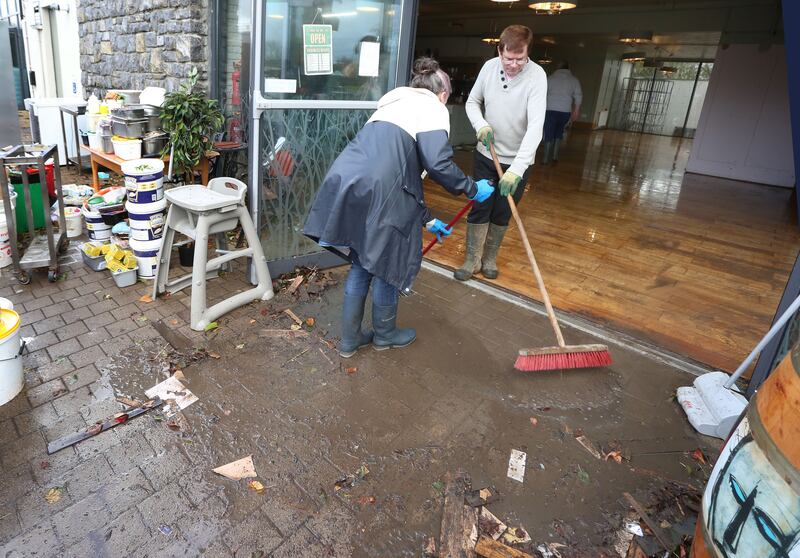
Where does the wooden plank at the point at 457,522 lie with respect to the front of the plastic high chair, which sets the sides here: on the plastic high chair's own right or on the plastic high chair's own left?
on the plastic high chair's own left

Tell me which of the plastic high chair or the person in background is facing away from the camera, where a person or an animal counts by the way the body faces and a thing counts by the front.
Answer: the person in background

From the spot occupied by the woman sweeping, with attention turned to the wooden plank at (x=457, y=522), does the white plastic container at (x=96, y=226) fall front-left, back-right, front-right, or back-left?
back-right

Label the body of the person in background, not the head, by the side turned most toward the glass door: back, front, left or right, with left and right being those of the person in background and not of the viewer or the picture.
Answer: back

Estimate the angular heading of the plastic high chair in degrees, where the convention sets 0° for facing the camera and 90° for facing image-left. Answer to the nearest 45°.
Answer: approximately 45°

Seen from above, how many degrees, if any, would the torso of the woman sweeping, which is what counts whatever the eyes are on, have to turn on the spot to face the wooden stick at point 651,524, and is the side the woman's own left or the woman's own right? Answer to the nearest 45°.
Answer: approximately 90° to the woman's own right

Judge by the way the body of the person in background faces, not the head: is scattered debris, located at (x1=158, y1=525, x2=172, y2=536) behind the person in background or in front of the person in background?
behind

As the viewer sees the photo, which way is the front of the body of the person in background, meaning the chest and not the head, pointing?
away from the camera

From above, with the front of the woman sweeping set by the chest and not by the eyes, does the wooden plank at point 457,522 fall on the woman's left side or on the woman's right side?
on the woman's right side

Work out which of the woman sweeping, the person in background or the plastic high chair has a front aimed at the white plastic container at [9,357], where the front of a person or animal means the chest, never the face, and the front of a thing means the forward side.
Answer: the plastic high chair

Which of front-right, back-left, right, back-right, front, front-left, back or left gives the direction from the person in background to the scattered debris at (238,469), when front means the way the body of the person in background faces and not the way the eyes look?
back

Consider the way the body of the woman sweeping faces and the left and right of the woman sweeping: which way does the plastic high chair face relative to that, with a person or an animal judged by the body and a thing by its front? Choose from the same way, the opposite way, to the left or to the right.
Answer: the opposite way

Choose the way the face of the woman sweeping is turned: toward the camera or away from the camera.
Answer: away from the camera

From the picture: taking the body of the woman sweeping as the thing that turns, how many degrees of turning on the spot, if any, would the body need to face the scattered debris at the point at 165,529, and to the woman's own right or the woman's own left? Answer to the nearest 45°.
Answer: approximately 180°

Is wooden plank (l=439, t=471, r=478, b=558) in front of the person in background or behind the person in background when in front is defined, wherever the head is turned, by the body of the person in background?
behind

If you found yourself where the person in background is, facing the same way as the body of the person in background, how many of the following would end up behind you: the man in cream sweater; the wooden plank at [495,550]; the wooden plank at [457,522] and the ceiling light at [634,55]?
3

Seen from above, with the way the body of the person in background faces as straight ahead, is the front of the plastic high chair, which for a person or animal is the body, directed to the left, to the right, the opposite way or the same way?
the opposite way

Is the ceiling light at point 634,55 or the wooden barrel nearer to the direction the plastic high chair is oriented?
the wooden barrel

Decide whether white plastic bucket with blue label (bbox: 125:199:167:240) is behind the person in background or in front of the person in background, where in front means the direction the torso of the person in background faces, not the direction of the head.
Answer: behind
